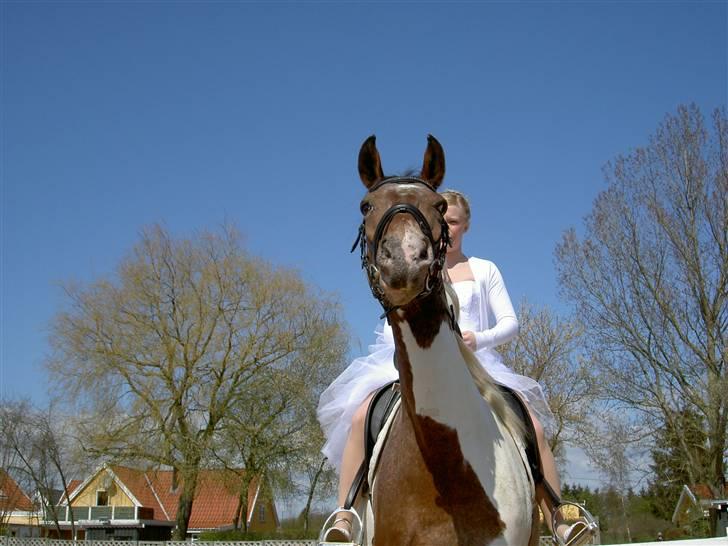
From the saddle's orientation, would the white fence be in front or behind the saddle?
behind

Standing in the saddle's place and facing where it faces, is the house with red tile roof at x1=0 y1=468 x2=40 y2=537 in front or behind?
behind

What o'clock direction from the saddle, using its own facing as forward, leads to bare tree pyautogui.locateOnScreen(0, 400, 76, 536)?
The bare tree is roughly at 5 o'clock from the saddle.

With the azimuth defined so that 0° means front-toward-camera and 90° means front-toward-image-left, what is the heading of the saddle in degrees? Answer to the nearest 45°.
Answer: approximately 0°

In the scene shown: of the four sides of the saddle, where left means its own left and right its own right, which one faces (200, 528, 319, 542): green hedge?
back

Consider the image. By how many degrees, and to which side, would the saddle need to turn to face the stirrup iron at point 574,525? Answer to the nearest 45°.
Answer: approximately 90° to its left

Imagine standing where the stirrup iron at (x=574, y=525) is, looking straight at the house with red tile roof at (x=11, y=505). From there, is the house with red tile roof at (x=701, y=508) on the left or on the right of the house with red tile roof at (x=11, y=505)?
right

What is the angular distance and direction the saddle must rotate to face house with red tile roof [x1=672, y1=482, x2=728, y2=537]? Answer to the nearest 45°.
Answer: approximately 180°
